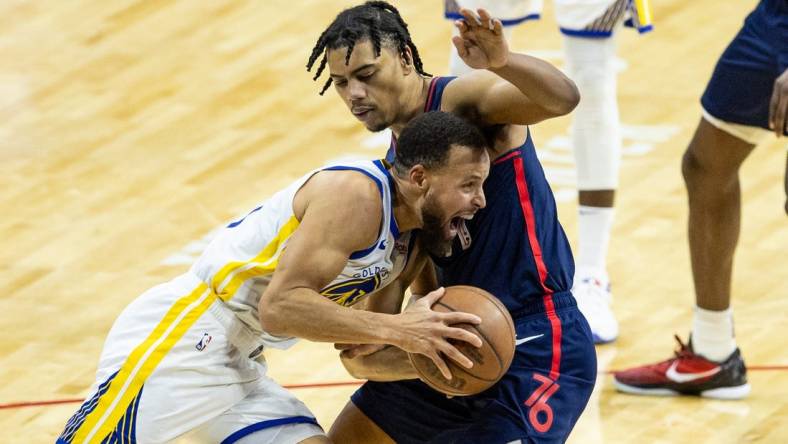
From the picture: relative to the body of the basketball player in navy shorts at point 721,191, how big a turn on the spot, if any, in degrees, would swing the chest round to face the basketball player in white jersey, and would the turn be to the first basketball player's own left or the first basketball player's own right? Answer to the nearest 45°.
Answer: approximately 45° to the first basketball player's own left

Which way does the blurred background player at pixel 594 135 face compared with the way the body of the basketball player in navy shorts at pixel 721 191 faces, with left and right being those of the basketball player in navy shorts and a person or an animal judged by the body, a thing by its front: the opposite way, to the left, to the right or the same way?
to the left

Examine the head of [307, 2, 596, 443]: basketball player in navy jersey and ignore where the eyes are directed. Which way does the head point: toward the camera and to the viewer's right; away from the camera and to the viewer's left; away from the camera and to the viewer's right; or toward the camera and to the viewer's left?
toward the camera and to the viewer's left

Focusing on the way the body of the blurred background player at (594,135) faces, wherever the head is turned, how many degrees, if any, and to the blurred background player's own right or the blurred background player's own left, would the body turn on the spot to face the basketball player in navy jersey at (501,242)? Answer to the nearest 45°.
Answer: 0° — they already face them

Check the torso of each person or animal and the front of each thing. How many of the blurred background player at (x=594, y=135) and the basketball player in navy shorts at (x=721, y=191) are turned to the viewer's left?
1

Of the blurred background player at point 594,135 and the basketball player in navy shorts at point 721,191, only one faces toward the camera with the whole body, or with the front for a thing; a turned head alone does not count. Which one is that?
the blurred background player

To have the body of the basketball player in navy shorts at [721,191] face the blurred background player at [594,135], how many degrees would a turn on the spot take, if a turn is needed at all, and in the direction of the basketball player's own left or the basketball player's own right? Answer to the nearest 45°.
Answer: approximately 45° to the basketball player's own right

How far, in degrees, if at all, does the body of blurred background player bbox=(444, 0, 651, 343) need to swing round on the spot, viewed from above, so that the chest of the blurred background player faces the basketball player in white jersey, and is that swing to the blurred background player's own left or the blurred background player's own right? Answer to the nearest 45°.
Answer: approximately 45° to the blurred background player's own right

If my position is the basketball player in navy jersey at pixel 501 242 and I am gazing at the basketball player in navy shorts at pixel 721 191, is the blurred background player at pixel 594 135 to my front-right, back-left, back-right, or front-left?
front-left

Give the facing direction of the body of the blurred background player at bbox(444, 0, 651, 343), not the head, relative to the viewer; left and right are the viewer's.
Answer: facing the viewer

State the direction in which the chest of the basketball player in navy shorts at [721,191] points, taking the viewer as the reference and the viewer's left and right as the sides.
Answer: facing to the left of the viewer

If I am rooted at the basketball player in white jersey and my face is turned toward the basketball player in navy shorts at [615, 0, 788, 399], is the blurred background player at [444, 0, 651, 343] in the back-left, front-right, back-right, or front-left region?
front-left

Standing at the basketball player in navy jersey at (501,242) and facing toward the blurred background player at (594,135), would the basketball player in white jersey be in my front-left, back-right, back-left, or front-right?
back-left

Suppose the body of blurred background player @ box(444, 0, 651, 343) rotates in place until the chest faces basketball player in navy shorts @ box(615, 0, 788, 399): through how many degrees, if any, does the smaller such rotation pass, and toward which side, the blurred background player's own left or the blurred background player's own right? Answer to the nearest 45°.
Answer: approximately 45° to the blurred background player's own left
